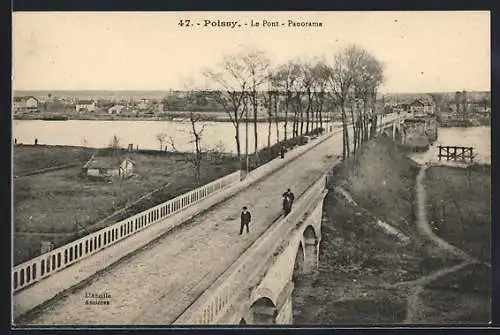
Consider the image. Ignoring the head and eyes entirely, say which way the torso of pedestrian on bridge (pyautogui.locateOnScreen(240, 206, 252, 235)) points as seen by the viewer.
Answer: toward the camera

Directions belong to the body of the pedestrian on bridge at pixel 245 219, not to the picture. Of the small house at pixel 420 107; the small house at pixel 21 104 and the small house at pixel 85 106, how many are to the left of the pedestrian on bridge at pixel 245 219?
1
